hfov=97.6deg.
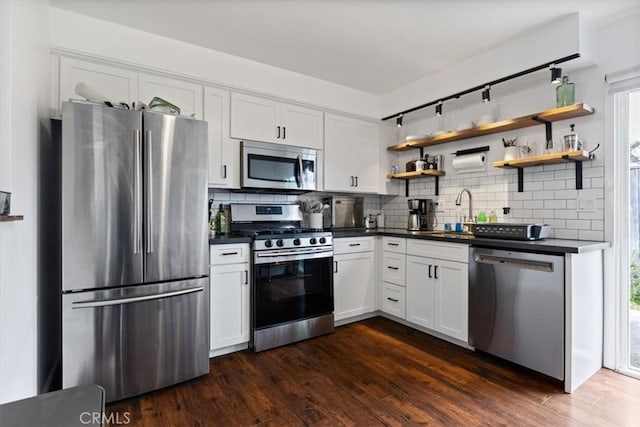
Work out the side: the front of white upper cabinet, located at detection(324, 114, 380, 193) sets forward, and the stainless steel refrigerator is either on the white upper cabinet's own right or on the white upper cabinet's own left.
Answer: on the white upper cabinet's own right

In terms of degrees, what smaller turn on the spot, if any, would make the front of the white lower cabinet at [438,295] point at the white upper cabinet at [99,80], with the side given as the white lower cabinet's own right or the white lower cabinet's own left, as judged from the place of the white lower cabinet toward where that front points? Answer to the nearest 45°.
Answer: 0° — it already faces it

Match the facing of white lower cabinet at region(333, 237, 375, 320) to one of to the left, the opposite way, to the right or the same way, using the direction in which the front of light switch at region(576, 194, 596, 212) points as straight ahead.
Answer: to the left

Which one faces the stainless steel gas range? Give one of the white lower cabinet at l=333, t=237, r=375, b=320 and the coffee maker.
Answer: the coffee maker

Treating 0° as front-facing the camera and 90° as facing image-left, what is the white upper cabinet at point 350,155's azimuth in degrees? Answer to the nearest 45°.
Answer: approximately 315°

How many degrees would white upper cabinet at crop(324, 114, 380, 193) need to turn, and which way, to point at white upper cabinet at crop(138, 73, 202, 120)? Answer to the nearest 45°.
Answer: approximately 90° to its right

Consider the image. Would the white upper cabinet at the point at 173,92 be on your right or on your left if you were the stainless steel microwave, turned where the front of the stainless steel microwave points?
on your right

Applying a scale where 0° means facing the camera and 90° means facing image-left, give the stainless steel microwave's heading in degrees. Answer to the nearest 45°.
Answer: approximately 315°
